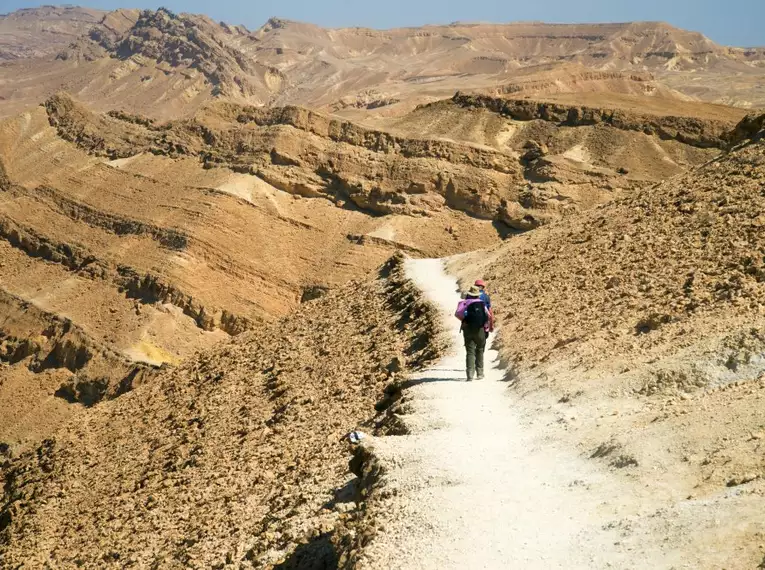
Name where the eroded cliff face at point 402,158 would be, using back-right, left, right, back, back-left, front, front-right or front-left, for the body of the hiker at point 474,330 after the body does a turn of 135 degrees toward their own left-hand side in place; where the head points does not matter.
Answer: back-right

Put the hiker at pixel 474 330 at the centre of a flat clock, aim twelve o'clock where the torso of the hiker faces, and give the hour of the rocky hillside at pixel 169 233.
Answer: The rocky hillside is roughly at 11 o'clock from the hiker.

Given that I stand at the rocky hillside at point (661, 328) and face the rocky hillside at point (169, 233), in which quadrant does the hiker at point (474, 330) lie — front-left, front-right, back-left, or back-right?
front-left

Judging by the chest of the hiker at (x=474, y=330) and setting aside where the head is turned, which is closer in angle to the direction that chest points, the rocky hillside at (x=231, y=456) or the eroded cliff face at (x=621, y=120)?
the eroded cliff face

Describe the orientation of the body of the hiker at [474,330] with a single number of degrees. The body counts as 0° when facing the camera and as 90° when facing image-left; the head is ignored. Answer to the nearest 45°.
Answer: approximately 180°

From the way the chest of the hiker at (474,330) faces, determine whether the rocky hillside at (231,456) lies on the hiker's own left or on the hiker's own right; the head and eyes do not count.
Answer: on the hiker's own left

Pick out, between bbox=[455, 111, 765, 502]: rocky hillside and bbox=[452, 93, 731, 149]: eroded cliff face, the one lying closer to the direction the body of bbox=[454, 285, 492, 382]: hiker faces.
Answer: the eroded cliff face

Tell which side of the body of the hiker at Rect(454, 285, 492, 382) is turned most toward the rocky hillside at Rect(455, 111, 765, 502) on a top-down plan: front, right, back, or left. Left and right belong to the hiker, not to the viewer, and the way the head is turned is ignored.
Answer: right

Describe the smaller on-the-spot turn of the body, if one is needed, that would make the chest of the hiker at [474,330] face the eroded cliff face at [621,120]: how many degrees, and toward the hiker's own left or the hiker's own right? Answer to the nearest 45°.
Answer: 0° — they already face it
